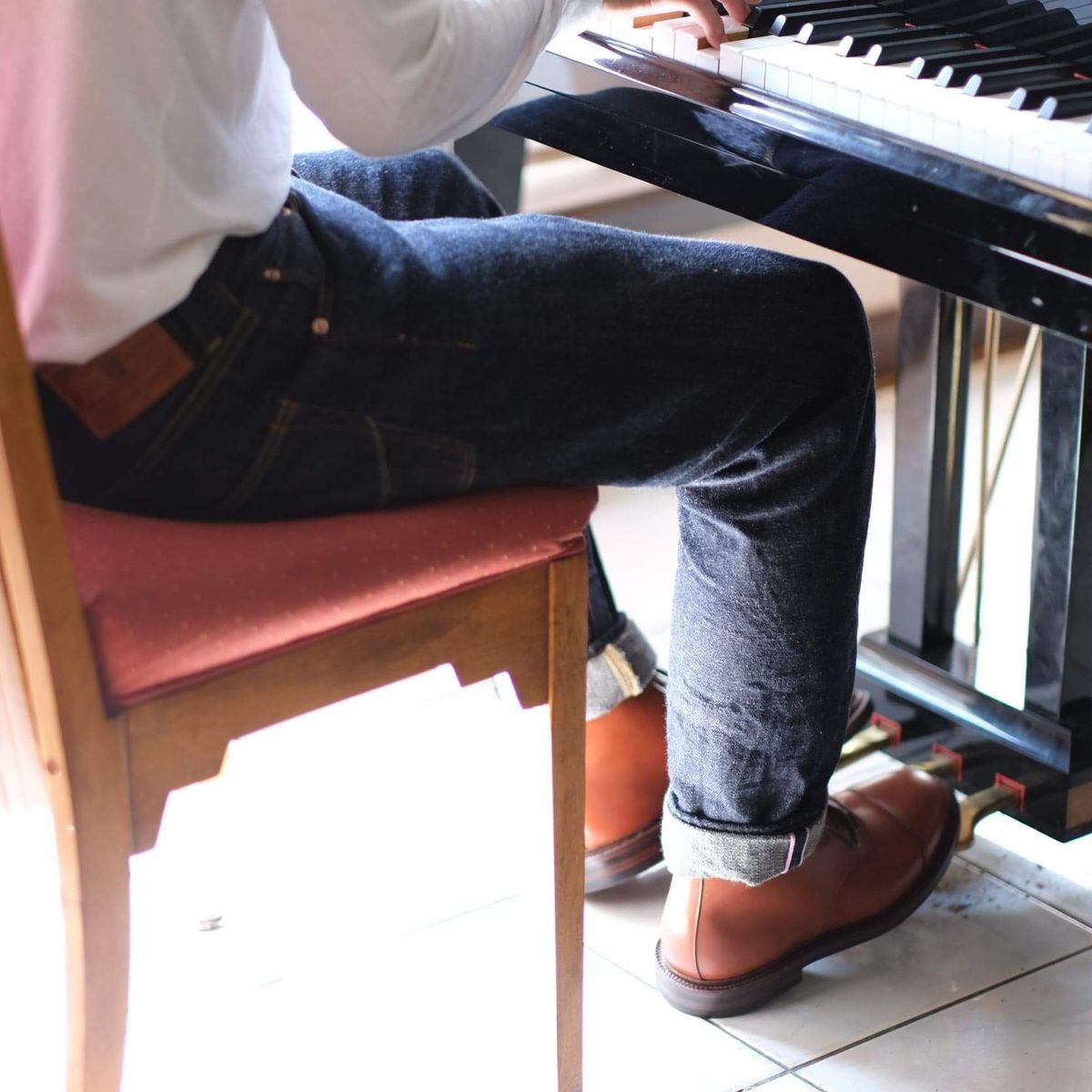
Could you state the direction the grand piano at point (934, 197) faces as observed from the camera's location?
facing the viewer and to the left of the viewer

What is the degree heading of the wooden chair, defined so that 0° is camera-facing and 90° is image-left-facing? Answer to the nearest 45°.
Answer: approximately 225°

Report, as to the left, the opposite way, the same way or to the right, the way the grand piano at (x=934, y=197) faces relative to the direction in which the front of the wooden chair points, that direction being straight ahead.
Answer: the opposite way

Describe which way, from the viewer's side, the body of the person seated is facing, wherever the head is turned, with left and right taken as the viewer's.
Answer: facing away from the viewer and to the right of the viewer

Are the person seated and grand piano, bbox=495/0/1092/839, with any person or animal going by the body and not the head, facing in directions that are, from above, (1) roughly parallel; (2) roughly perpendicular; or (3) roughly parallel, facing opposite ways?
roughly parallel, facing opposite ways
